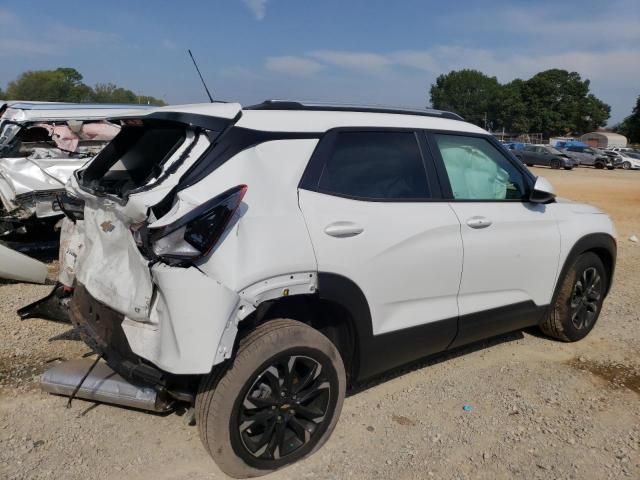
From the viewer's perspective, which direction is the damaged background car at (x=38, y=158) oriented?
toward the camera

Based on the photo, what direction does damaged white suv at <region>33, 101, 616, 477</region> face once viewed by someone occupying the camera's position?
facing away from the viewer and to the right of the viewer

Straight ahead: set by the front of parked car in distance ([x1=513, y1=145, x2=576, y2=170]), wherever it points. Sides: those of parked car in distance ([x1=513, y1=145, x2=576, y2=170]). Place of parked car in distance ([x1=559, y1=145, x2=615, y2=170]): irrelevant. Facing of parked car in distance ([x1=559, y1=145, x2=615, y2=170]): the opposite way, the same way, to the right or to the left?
the same way

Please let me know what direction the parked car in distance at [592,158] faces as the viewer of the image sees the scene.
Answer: facing the viewer and to the right of the viewer

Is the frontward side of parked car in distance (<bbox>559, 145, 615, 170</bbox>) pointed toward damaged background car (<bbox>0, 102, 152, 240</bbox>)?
no

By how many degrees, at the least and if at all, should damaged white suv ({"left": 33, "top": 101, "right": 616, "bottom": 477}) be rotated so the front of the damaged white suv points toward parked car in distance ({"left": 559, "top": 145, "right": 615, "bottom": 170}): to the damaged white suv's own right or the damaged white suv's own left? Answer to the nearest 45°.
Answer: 0° — it already faces it

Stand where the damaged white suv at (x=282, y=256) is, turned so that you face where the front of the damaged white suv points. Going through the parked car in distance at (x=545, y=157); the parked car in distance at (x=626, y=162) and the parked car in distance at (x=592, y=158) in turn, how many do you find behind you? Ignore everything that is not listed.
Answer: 0
